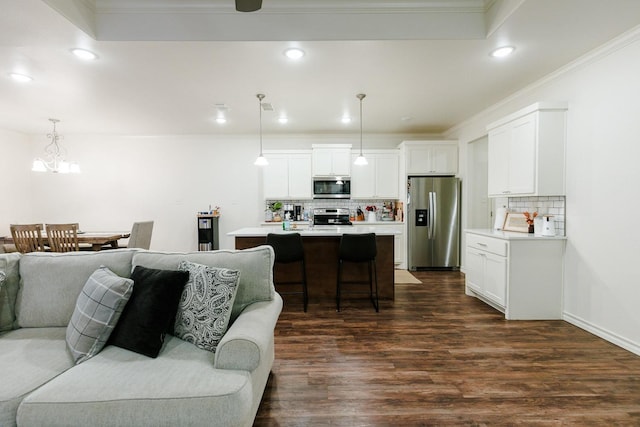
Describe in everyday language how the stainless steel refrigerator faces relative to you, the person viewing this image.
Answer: facing the viewer

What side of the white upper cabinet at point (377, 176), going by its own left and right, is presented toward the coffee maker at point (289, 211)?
right

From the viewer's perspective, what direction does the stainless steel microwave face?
toward the camera

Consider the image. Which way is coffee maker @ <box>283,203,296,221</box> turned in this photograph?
toward the camera

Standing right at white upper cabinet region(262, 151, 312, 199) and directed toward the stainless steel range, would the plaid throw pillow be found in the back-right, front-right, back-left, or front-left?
back-right

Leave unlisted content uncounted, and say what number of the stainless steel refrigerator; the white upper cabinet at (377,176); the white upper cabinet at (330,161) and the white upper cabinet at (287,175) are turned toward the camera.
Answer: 4

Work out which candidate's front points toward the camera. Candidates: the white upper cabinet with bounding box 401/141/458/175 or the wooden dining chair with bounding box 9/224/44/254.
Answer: the white upper cabinet

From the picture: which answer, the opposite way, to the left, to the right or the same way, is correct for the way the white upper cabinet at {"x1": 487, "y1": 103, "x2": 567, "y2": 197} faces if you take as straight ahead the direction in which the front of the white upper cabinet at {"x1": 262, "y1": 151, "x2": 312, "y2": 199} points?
to the right

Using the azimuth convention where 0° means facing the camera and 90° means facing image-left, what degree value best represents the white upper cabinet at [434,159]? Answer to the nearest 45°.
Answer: approximately 0°

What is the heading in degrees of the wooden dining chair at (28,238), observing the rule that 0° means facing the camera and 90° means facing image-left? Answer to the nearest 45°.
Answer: approximately 225°

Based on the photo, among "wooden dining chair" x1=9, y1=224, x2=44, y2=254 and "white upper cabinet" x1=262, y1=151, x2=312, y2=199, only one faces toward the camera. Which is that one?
the white upper cabinet

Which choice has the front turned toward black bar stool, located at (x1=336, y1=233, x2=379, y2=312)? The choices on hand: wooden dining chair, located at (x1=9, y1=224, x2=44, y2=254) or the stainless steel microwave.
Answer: the stainless steel microwave

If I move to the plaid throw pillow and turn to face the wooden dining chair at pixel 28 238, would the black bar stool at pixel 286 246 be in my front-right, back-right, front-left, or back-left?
front-right

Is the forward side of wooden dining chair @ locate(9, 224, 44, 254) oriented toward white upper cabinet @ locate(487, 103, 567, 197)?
no

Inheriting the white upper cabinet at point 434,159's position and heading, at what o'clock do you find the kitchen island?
The kitchen island is roughly at 1 o'clock from the white upper cabinet.

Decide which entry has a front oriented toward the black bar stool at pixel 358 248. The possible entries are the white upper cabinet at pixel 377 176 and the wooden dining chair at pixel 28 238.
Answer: the white upper cabinet

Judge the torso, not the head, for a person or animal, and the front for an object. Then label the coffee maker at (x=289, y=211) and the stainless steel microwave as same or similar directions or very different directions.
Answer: same or similar directions

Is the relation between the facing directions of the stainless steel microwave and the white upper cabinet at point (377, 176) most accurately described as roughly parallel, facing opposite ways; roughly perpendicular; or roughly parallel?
roughly parallel

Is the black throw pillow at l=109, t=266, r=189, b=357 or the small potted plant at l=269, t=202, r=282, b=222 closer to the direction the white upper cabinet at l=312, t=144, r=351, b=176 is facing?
the black throw pillow

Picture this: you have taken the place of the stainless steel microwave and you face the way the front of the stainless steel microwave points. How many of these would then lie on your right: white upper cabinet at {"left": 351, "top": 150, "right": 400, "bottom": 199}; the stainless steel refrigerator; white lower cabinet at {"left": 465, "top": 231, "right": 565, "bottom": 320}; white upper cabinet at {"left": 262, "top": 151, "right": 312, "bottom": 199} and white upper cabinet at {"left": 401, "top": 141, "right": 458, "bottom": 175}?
1

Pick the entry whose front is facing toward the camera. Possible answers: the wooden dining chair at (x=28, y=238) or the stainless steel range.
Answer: the stainless steel range
